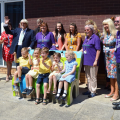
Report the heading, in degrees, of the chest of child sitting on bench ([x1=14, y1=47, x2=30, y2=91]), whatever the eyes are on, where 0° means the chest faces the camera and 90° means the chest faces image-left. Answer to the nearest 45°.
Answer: approximately 45°

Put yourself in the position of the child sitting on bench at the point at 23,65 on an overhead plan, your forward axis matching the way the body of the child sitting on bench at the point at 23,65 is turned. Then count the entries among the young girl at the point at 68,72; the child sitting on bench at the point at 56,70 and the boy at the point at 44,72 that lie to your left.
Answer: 3

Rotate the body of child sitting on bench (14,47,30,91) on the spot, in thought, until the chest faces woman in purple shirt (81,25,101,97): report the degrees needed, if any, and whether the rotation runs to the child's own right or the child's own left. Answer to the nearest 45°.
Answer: approximately 135° to the child's own left
